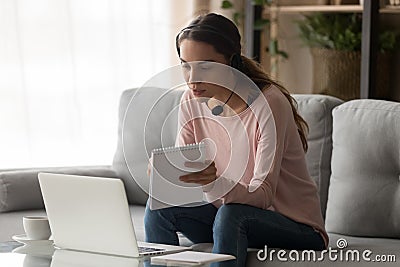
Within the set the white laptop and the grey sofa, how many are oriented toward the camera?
1

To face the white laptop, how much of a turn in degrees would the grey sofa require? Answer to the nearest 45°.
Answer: approximately 45° to its right

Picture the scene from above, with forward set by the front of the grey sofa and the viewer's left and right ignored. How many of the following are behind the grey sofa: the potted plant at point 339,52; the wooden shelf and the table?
2

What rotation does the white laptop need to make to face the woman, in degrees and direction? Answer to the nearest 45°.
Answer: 0° — it already faces them

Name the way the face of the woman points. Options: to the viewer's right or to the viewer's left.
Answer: to the viewer's left

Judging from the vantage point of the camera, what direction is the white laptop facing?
facing away from the viewer and to the right of the viewer

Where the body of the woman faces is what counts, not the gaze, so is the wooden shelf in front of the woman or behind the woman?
behind

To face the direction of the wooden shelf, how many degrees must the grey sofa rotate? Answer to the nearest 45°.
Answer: approximately 180°
